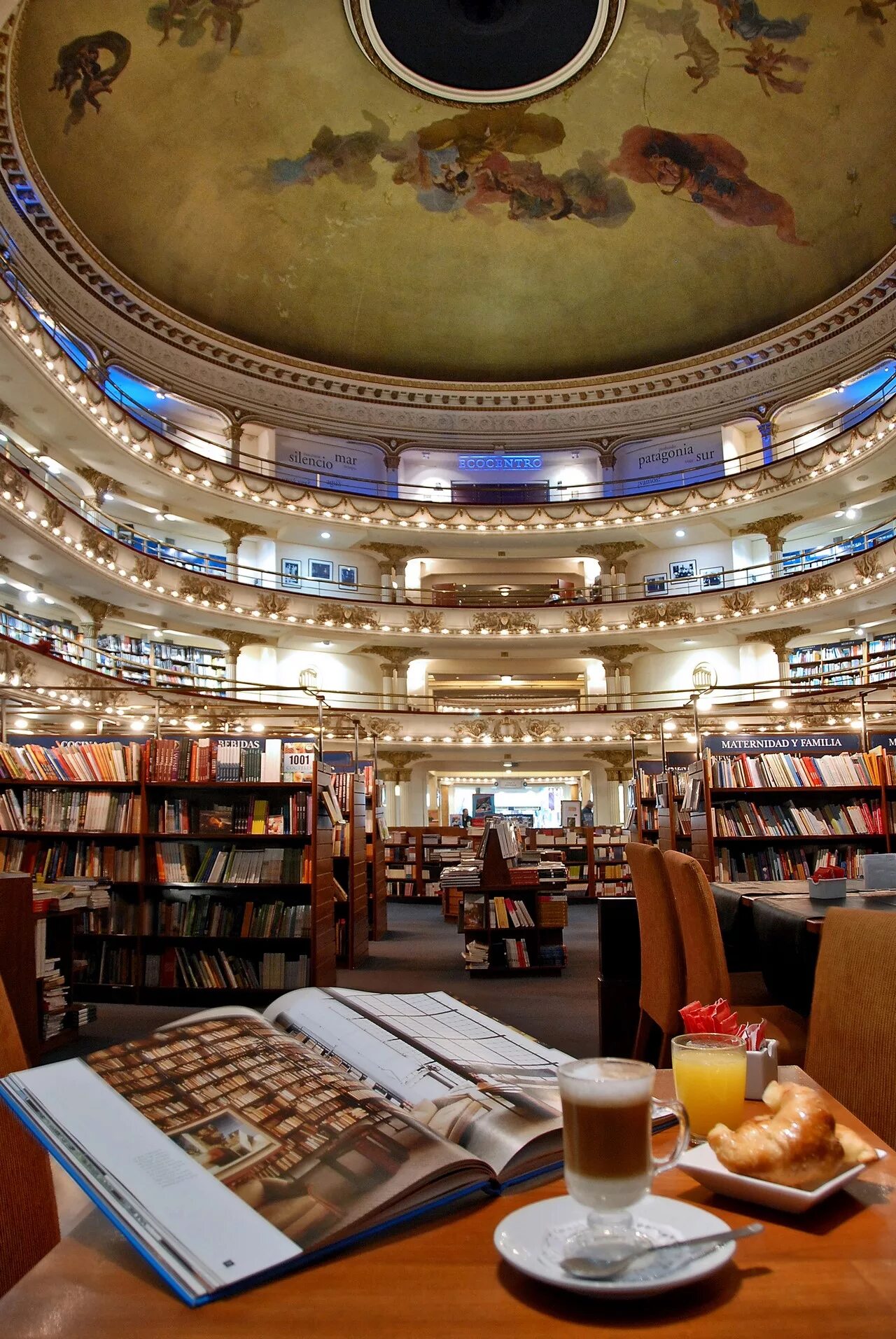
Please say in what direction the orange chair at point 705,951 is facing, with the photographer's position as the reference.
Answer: facing to the right of the viewer

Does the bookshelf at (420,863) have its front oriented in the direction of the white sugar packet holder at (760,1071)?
yes

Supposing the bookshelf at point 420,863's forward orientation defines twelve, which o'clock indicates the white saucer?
The white saucer is roughly at 12 o'clock from the bookshelf.

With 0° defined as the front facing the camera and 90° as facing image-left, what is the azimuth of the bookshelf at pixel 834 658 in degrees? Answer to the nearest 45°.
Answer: approximately 45°

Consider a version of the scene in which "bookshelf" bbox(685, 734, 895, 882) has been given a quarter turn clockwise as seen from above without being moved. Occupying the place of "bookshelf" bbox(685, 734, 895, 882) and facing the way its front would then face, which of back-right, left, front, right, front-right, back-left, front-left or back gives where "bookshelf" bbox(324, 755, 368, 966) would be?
front

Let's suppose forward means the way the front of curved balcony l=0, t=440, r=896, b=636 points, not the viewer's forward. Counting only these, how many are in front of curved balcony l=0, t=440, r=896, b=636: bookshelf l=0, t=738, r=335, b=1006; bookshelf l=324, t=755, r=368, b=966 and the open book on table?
3

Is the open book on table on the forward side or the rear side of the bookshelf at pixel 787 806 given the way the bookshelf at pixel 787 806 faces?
on the forward side

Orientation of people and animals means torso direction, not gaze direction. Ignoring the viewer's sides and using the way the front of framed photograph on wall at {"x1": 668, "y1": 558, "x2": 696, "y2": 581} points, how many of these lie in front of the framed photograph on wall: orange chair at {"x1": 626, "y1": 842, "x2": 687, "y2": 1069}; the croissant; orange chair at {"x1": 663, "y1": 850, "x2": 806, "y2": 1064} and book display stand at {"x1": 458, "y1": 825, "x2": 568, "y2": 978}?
4

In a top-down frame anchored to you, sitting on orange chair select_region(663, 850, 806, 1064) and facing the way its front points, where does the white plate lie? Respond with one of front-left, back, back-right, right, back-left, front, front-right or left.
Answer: right

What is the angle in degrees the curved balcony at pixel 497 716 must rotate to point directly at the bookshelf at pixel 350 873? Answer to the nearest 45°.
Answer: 0° — it already faces it

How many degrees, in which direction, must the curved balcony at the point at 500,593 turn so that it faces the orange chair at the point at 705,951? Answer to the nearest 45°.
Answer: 0° — it already faces it

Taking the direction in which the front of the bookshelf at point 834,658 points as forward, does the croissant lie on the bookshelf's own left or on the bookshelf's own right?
on the bookshelf's own left
